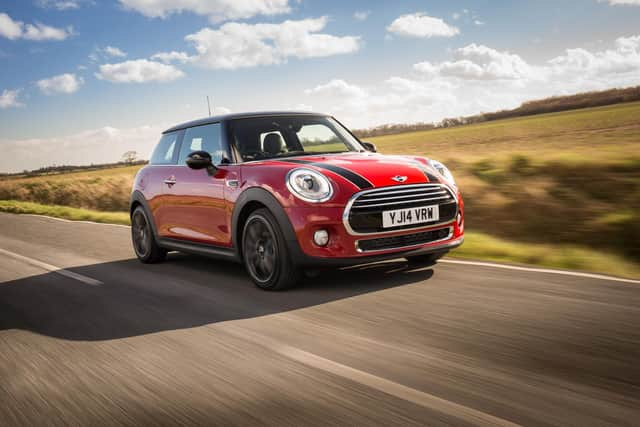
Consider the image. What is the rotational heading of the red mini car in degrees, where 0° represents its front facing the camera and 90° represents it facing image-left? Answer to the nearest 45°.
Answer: approximately 315°
